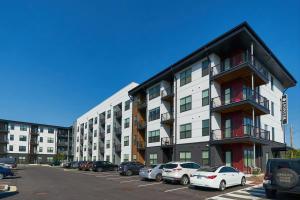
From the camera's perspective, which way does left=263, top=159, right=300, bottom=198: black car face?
away from the camera

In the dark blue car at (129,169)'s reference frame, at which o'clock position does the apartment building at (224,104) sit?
The apartment building is roughly at 2 o'clock from the dark blue car.

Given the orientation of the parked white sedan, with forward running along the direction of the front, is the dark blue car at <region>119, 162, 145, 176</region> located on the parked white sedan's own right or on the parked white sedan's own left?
on the parked white sedan's own left

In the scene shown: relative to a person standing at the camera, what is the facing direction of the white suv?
facing away from the viewer and to the right of the viewer

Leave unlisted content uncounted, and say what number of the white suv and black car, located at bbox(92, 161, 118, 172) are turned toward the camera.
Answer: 0

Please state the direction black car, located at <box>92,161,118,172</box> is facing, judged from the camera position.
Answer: facing away from the viewer and to the right of the viewer
